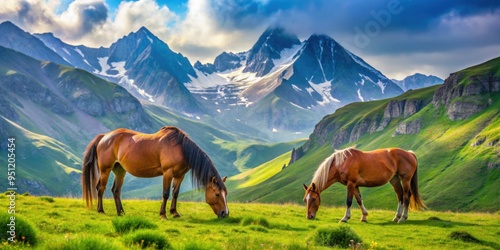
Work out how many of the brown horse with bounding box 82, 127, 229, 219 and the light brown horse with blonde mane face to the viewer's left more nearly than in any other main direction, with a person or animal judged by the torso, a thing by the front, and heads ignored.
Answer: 1

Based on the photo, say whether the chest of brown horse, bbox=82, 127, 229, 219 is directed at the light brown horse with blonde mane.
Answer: yes

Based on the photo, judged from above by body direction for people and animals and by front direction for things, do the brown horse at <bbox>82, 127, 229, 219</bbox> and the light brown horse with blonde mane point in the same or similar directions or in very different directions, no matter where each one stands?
very different directions

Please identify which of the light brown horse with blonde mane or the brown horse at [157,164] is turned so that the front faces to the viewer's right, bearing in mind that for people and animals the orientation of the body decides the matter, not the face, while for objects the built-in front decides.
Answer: the brown horse

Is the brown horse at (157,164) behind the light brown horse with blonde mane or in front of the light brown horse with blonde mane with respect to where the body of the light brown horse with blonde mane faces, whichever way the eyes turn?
in front

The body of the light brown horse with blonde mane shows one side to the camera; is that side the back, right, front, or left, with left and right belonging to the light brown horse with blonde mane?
left

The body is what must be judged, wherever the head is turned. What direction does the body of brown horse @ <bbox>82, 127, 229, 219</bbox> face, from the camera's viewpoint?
to the viewer's right
